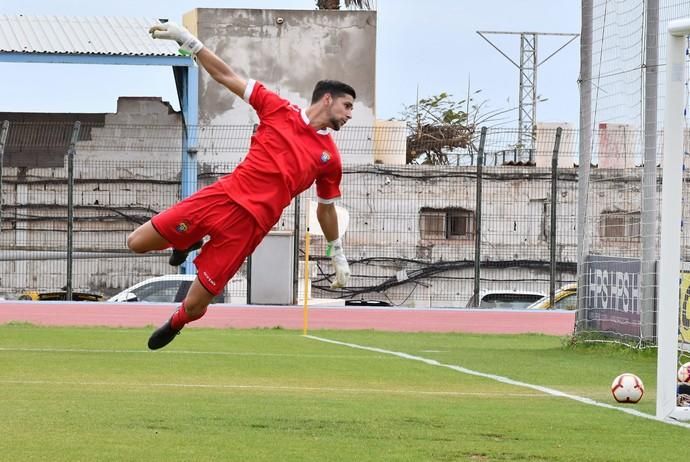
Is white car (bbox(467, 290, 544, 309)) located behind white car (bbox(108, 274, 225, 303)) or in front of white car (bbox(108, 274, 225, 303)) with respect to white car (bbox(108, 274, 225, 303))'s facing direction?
behind

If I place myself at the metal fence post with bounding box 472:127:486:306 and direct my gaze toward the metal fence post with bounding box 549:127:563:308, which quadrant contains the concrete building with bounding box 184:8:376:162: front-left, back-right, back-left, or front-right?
back-left

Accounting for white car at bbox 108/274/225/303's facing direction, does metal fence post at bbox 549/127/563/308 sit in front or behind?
behind

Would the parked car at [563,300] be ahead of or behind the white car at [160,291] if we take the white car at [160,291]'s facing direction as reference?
behind

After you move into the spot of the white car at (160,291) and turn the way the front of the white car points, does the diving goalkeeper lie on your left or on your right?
on your left

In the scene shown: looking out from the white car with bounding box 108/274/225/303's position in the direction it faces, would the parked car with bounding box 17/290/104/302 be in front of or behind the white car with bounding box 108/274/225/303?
in front

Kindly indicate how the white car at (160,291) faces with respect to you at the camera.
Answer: facing to the left of the viewer

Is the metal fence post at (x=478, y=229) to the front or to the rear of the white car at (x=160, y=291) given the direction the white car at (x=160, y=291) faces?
to the rear

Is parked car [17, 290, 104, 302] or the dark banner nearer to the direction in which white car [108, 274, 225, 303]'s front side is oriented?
the parked car
